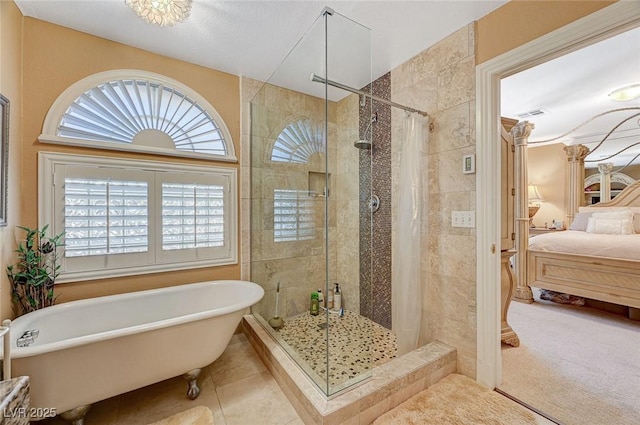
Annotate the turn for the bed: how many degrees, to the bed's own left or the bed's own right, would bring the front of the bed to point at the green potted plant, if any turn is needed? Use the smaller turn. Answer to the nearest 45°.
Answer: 0° — it already faces it

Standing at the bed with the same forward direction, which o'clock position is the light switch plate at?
The light switch plate is roughly at 11 o'clock from the bed.

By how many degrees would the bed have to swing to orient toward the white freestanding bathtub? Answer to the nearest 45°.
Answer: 0° — it already faces it

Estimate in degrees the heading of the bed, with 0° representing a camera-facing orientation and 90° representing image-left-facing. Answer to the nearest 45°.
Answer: approximately 45°

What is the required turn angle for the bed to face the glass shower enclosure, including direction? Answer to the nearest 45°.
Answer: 0° — it already faces it

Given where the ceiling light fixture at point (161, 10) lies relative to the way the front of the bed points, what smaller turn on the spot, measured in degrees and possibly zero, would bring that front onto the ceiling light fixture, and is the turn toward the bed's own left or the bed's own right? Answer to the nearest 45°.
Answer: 0° — it already faces it
